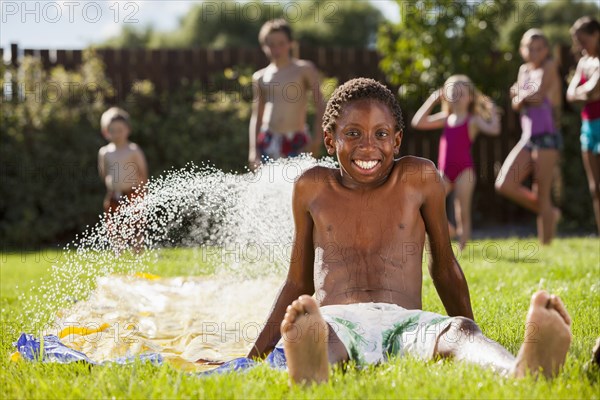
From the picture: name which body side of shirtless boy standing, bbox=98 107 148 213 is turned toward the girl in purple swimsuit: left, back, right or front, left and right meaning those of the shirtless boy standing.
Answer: left

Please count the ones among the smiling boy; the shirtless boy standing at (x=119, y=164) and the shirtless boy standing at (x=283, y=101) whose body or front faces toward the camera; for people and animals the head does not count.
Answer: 3

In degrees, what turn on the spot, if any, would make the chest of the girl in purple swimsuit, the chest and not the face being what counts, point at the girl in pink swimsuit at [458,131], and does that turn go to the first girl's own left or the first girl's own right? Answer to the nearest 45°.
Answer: approximately 45° to the first girl's own right

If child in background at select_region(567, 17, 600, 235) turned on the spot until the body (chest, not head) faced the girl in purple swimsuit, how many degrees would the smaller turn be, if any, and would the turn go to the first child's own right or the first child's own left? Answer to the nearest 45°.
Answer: approximately 90° to the first child's own right

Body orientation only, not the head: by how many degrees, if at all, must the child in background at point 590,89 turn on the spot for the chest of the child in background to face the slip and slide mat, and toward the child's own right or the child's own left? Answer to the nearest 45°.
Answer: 0° — they already face it

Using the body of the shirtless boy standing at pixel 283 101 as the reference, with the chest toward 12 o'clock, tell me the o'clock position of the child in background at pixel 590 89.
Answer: The child in background is roughly at 9 o'clock from the shirtless boy standing.

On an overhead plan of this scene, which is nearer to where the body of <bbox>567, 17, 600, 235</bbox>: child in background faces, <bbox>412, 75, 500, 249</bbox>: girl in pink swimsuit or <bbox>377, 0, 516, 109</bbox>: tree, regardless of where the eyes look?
the girl in pink swimsuit

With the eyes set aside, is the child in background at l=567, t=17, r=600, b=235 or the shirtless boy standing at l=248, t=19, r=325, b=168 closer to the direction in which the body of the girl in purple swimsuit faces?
the shirtless boy standing

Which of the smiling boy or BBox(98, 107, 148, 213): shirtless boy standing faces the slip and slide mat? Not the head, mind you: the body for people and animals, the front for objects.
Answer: the shirtless boy standing

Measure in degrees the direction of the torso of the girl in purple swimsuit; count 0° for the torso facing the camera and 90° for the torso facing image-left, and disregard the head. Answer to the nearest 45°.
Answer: approximately 45°

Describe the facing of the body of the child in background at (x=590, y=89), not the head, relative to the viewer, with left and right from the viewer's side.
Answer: facing the viewer and to the left of the viewer

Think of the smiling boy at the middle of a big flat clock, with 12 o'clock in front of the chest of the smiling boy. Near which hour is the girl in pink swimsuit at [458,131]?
The girl in pink swimsuit is roughly at 6 o'clock from the smiling boy.
